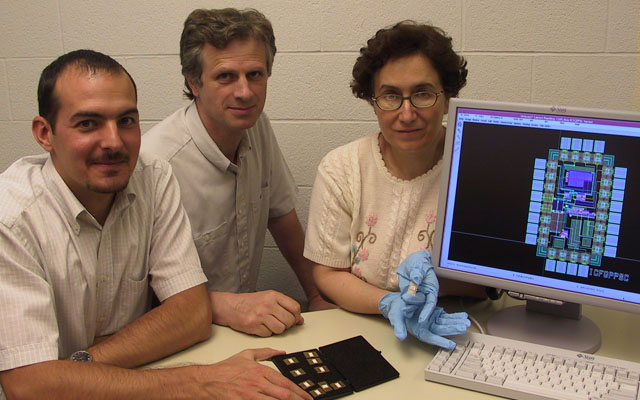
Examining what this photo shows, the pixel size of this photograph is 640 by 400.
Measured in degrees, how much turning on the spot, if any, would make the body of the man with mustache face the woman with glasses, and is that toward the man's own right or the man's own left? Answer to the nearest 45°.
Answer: approximately 45° to the man's own left

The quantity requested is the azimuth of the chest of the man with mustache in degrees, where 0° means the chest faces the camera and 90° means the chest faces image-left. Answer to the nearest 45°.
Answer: approximately 315°

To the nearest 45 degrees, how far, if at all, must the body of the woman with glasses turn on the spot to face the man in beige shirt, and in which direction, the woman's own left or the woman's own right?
approximately 135° to the woman's own right

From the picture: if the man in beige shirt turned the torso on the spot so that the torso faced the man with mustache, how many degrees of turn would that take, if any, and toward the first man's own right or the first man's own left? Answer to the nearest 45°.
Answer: approximately 90° to the first man's own right

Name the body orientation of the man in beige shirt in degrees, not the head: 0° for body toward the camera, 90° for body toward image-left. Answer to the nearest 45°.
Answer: approximately 315°

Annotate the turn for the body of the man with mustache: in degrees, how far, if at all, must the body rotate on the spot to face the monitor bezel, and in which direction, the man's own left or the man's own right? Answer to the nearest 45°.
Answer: approximately 45° to the man's own left

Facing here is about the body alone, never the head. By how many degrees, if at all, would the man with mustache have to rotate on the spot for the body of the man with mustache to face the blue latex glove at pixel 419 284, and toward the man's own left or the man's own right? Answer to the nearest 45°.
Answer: approximately 45° to the man's own left

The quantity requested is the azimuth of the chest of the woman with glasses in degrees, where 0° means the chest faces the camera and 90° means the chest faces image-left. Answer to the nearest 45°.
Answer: approximately 0°
